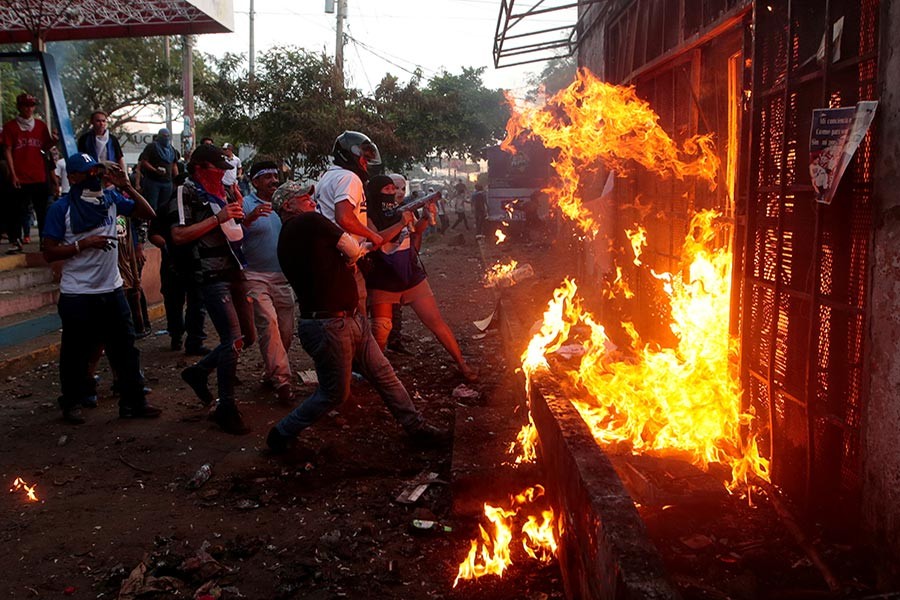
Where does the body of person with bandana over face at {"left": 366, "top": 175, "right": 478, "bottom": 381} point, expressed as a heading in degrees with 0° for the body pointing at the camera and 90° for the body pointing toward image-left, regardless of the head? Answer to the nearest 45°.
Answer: approximately 315°

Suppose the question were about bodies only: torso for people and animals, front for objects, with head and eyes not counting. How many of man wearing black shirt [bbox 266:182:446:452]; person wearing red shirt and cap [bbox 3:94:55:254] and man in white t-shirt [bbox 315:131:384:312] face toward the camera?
1

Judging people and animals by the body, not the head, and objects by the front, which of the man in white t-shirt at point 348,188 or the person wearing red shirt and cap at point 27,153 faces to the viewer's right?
the man in white t-shirt

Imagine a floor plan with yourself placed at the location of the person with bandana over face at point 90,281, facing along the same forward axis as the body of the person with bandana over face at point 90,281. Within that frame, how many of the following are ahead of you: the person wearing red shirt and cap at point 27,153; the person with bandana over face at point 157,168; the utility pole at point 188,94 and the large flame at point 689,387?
1

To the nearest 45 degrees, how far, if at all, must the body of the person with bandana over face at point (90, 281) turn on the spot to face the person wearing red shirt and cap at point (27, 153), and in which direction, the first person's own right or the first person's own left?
approximately 135° to the first person's own left

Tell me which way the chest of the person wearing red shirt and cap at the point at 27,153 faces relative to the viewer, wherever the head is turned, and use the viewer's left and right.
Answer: facing the viewer

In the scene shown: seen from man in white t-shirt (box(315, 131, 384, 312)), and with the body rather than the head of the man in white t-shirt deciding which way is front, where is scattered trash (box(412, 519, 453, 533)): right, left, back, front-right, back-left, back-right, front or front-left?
right

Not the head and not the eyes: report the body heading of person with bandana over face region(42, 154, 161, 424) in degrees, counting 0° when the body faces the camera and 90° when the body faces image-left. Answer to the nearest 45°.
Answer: approximately 315°

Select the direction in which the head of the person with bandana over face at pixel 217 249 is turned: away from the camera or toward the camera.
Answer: toward the camera

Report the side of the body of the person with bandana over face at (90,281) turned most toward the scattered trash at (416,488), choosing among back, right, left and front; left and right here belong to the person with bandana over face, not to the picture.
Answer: front

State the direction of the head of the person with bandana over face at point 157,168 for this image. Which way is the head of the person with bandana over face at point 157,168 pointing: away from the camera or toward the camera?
toward the camera

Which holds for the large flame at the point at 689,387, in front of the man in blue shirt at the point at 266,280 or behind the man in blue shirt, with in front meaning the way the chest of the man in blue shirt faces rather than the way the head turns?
in front

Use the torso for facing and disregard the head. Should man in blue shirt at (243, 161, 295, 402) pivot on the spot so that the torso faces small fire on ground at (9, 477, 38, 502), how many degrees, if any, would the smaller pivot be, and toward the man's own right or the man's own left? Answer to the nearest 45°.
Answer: approximately 90° to the man's own right
